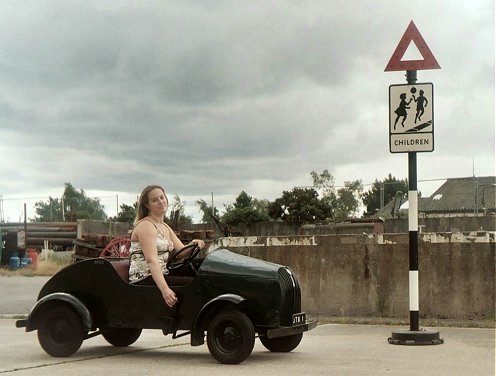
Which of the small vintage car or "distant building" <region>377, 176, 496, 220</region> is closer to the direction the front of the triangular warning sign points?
the small vintage car

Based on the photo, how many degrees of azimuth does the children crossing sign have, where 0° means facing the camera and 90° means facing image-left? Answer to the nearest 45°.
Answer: approximately 0°

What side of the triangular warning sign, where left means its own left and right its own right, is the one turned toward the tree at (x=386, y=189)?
back

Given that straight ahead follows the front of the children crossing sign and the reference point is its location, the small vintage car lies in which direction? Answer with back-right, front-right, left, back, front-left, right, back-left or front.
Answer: front-right

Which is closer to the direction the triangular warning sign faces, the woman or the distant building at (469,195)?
the woman

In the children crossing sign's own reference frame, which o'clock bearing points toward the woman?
The woman is roughly at 2 o'clock from the children crossing sign.

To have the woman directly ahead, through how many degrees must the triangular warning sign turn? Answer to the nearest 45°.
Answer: approximately 45° to its right

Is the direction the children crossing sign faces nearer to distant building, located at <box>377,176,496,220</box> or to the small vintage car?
the small vintage car

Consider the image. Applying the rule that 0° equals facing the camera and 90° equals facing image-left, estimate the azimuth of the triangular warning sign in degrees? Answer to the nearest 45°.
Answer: approximately 0°

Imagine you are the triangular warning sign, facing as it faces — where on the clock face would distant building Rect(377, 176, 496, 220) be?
The distant building is roughly at 6 o'clock from the triangular warning sign.

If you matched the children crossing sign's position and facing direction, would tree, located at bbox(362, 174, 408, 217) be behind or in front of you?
behind

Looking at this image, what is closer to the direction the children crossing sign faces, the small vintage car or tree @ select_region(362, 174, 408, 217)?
the small vintage car

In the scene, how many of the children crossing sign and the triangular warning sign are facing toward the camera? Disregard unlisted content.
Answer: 2

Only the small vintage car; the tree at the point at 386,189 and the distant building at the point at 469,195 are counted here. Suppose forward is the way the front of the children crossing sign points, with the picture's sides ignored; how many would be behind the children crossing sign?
2
